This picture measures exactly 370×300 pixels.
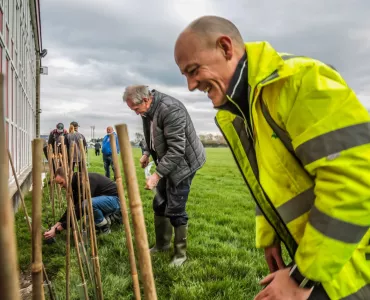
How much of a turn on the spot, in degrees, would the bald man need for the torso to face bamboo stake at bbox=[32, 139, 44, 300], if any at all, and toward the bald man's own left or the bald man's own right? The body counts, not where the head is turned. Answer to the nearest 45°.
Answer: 0° — they already face it

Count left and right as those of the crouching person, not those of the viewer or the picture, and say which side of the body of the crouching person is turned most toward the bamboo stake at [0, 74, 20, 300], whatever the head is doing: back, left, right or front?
left

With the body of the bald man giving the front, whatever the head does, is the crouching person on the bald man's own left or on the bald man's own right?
on the bald man's own right

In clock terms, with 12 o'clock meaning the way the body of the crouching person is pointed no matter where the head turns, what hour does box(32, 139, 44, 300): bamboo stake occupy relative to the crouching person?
The bamboo stake is roughly at 9 o'clock from the crouching person.

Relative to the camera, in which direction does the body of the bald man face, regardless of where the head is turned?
to the viewer's left

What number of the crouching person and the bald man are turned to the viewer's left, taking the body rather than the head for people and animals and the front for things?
2

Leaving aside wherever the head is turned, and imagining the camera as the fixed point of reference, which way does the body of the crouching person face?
to the viewer's left

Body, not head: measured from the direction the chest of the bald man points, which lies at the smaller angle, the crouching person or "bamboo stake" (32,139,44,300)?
the bamboo stake
